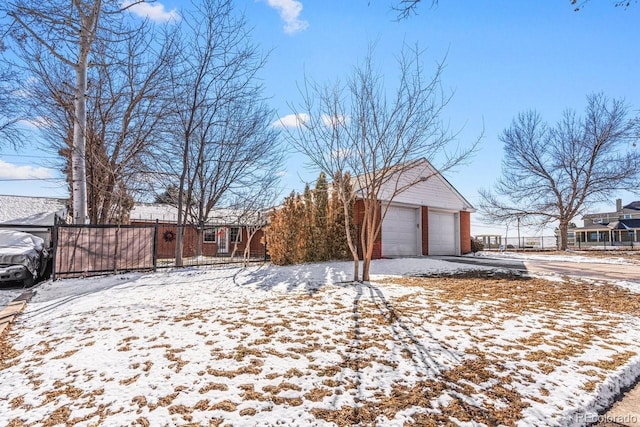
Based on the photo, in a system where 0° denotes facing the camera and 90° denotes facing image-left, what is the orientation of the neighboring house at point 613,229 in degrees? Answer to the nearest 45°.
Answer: approximately 0°

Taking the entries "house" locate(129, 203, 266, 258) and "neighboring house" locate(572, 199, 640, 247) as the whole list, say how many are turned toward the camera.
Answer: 2

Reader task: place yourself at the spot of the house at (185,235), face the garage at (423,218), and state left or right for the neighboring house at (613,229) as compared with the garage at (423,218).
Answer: left

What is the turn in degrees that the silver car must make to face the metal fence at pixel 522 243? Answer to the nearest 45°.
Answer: approximately 135° to its left

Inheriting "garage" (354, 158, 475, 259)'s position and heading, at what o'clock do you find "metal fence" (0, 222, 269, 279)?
The metal fence is roughly at 3 o'clock from the garage.

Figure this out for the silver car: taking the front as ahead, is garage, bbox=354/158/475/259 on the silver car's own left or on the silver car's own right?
on the silver car's own left

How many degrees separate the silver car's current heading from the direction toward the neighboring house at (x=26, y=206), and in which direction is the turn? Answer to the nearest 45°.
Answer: approximately 135° to its right

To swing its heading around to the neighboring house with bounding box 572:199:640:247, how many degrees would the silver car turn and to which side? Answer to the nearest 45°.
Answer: approximately 135° to its left

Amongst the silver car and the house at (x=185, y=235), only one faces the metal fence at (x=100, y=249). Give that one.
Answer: the house
